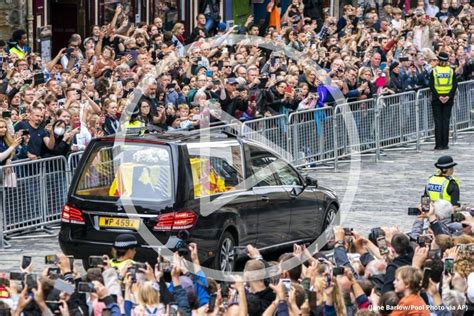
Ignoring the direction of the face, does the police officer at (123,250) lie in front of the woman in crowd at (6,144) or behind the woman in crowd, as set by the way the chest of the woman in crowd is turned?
in front

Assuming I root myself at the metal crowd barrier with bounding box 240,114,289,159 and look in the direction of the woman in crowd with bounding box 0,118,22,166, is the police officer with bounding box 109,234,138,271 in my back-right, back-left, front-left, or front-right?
front-left

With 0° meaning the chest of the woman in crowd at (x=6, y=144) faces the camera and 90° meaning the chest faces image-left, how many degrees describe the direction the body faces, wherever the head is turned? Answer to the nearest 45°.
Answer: approximately 315°

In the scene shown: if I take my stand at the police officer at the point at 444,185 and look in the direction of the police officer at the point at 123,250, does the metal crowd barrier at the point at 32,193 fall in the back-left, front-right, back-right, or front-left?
front-right
